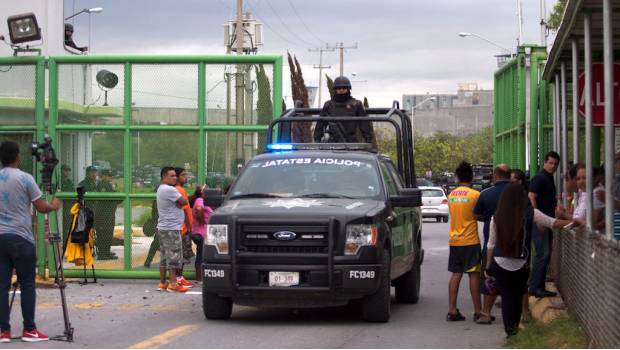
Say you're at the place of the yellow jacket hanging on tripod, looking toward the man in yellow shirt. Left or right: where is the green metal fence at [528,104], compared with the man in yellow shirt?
left

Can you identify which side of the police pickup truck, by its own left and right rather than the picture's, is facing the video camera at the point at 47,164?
front

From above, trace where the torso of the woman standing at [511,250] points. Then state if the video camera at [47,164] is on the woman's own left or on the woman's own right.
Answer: on the woman's own left

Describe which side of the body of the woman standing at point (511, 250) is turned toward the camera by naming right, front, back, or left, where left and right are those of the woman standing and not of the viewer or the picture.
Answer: back

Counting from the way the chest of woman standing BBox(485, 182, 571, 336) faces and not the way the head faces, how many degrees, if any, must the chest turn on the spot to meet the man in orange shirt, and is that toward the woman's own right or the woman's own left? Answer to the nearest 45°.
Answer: approximately 45° to the woman's own left

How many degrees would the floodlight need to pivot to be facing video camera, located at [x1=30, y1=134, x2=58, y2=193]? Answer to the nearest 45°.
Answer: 0° — it already faces it

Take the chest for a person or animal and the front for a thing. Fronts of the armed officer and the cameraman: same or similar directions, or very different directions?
very different directions

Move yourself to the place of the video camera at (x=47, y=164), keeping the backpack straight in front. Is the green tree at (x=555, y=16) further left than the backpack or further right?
right
